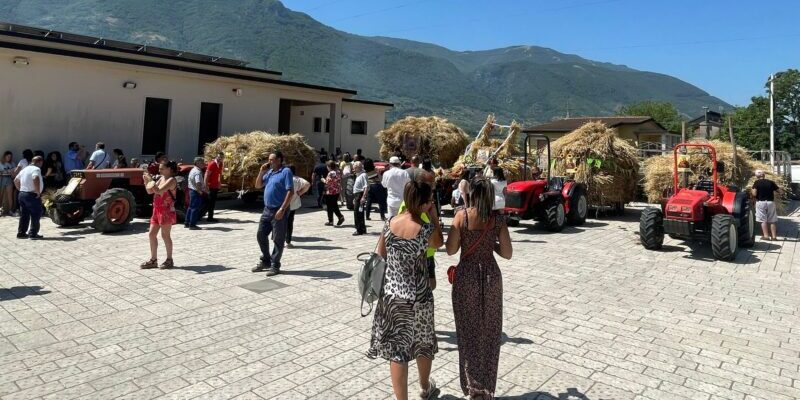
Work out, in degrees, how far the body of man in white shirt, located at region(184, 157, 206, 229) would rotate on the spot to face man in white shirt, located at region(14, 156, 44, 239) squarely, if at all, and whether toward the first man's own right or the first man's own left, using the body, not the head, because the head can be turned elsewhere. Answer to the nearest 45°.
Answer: approximately 180°

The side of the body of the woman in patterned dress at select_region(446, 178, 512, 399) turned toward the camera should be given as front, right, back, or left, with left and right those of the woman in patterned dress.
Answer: back

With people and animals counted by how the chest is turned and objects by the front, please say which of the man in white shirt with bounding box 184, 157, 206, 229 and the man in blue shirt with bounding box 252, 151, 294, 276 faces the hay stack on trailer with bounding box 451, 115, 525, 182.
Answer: the man in white shirt

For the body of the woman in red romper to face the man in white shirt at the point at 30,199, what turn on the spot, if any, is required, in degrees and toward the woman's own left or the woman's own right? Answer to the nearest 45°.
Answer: approximately 45° to the woman's own right

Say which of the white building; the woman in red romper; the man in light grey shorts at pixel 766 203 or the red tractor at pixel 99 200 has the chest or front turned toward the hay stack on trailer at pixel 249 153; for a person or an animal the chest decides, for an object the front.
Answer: the white building

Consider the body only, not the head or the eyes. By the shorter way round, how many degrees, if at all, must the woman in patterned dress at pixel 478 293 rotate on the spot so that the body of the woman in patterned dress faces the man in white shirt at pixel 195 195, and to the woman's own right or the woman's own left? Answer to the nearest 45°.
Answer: approximately 45° to the woman's own left

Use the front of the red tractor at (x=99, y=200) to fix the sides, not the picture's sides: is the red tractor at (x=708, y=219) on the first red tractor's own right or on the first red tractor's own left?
on the first red tractor's own left

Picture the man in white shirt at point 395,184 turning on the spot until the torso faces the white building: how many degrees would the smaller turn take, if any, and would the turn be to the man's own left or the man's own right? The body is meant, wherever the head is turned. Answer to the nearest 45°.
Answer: approximately 45° to the man's own left

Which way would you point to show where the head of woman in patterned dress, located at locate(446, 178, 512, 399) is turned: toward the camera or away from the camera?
away from the camera

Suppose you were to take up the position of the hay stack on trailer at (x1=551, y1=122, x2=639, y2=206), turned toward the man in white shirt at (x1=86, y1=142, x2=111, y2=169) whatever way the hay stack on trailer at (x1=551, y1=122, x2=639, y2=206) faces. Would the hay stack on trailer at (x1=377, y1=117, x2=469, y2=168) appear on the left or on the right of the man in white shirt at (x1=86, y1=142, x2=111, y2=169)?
right
